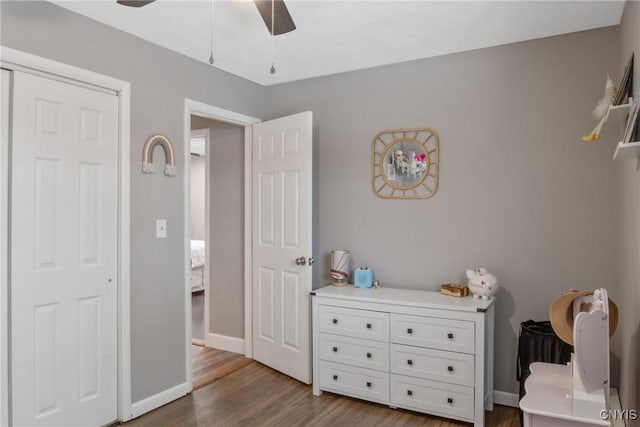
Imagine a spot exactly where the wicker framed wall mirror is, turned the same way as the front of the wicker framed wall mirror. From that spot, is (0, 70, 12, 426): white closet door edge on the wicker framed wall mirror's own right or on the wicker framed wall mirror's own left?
on the wicker framed wall mirror's own right

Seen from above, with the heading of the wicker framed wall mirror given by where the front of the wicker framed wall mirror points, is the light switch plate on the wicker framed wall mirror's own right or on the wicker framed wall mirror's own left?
on the wicker framed wall mirror's own right

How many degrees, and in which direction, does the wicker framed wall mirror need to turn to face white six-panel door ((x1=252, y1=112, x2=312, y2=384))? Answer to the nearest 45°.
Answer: approximately 90° to its right

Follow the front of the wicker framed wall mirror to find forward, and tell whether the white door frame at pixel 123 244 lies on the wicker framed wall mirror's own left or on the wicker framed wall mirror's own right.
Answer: on the wicker framed wall mirror's own right

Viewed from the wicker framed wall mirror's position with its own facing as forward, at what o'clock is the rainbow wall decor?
The rainbow wall decor is roughly at 2 o'clock from the wicker framed wall mirror.

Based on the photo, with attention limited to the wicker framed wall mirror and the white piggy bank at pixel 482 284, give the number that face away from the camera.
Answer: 0

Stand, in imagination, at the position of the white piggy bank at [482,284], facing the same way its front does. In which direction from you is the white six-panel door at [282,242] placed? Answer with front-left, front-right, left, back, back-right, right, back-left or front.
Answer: front-right

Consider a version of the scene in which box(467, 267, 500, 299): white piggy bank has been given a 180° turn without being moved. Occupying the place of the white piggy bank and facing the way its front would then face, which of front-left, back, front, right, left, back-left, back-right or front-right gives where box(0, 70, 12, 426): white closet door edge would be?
back

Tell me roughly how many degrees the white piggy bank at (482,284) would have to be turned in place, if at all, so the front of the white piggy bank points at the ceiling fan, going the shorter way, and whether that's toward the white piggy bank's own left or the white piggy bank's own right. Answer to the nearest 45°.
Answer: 0° — it already faces it

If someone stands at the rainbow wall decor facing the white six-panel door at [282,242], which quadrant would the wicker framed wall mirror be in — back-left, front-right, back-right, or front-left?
front-right

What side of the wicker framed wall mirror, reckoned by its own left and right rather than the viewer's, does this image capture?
front

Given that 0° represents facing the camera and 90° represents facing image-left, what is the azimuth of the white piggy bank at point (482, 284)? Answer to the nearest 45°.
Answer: approximately 45°
